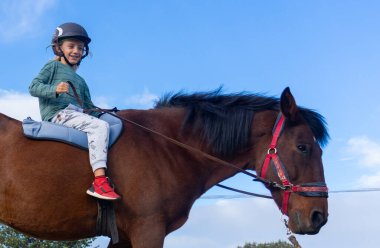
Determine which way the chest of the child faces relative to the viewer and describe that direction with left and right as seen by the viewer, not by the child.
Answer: facing the viewer and to the right of the viewer

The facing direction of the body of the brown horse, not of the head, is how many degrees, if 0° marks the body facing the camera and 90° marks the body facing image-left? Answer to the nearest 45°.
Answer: approximately 270°

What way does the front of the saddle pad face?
to the viewer's right

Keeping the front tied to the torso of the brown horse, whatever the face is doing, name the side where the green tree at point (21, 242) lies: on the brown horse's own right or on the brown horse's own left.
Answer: on the brown horse's own left
